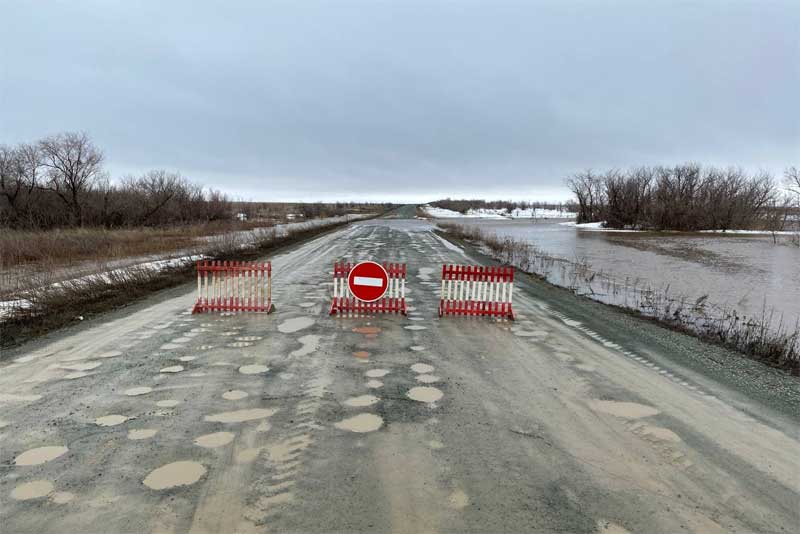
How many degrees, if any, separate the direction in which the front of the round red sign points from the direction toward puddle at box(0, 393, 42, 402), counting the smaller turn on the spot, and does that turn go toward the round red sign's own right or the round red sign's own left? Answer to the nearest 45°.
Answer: approximately 45° to the round red sign's own right

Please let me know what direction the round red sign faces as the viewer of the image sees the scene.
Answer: facing the viewer

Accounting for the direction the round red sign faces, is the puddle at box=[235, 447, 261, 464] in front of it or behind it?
in front

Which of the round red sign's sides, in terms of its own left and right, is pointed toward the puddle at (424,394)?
front

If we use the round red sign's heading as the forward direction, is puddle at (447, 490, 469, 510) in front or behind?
in front

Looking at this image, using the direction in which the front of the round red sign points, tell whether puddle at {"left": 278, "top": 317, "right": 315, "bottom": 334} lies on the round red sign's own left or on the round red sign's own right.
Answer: on the round red sign's own right

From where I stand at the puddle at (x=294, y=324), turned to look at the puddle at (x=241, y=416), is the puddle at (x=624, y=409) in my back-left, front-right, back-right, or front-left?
front-left

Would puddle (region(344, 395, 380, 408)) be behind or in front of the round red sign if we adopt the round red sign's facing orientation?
in front
